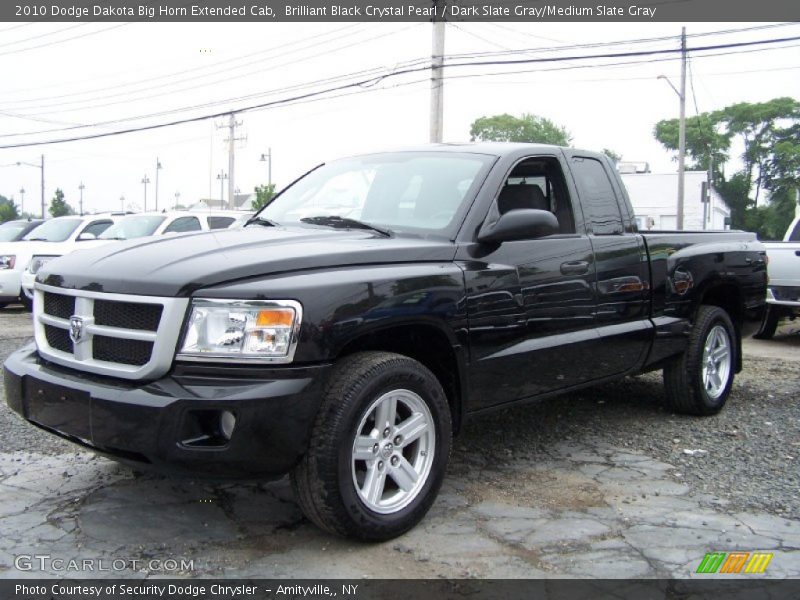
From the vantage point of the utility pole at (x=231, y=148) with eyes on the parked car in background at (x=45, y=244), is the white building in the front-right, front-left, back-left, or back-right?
front-left

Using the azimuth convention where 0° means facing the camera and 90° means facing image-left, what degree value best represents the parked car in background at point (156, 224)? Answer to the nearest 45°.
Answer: approximately 45°

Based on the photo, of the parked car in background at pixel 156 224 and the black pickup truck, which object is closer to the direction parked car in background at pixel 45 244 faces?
the black pickup truck

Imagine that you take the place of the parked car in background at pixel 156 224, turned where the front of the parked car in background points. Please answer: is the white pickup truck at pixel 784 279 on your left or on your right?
on your left

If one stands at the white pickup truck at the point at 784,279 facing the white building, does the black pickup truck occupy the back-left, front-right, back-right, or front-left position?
back-left

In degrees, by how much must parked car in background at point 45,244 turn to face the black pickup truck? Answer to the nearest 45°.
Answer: approximately 45° to its left

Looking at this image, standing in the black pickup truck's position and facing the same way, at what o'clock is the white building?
The white building is roughly at 5 o'clock from the black pickup truck.
